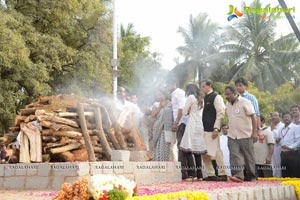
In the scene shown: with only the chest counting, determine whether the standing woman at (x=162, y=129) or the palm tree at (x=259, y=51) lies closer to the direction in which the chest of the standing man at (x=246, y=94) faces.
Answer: the standing woman

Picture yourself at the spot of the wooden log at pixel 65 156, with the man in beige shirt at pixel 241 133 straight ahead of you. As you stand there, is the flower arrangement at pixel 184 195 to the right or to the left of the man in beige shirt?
right

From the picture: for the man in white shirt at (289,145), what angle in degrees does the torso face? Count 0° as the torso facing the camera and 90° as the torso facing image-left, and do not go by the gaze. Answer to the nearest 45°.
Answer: approximately 45°

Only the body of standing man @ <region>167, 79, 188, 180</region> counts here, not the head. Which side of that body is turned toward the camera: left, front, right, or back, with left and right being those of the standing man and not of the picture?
left

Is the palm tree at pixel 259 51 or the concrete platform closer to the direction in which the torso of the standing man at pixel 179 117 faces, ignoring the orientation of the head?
the concrete platform

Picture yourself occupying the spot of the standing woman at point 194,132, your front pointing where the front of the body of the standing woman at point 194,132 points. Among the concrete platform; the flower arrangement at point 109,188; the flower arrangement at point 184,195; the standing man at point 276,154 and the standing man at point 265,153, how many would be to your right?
2
